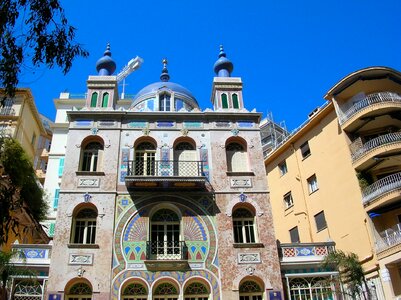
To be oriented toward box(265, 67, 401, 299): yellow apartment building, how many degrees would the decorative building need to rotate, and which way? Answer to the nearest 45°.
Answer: approximately 90° to its left

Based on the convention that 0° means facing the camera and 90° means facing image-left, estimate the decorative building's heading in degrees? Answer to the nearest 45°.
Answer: approximately 0°
